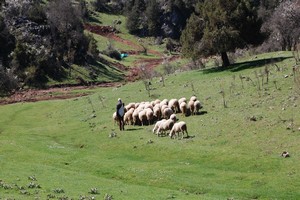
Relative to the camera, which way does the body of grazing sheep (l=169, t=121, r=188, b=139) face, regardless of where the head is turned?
to the viewer's left

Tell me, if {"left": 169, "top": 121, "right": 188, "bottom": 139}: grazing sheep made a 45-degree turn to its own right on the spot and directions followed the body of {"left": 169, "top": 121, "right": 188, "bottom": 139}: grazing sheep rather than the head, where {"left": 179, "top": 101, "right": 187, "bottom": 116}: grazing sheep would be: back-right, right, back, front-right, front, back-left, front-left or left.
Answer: front-right

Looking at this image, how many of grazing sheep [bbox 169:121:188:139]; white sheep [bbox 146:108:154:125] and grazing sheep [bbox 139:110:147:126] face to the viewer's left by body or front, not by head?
1
